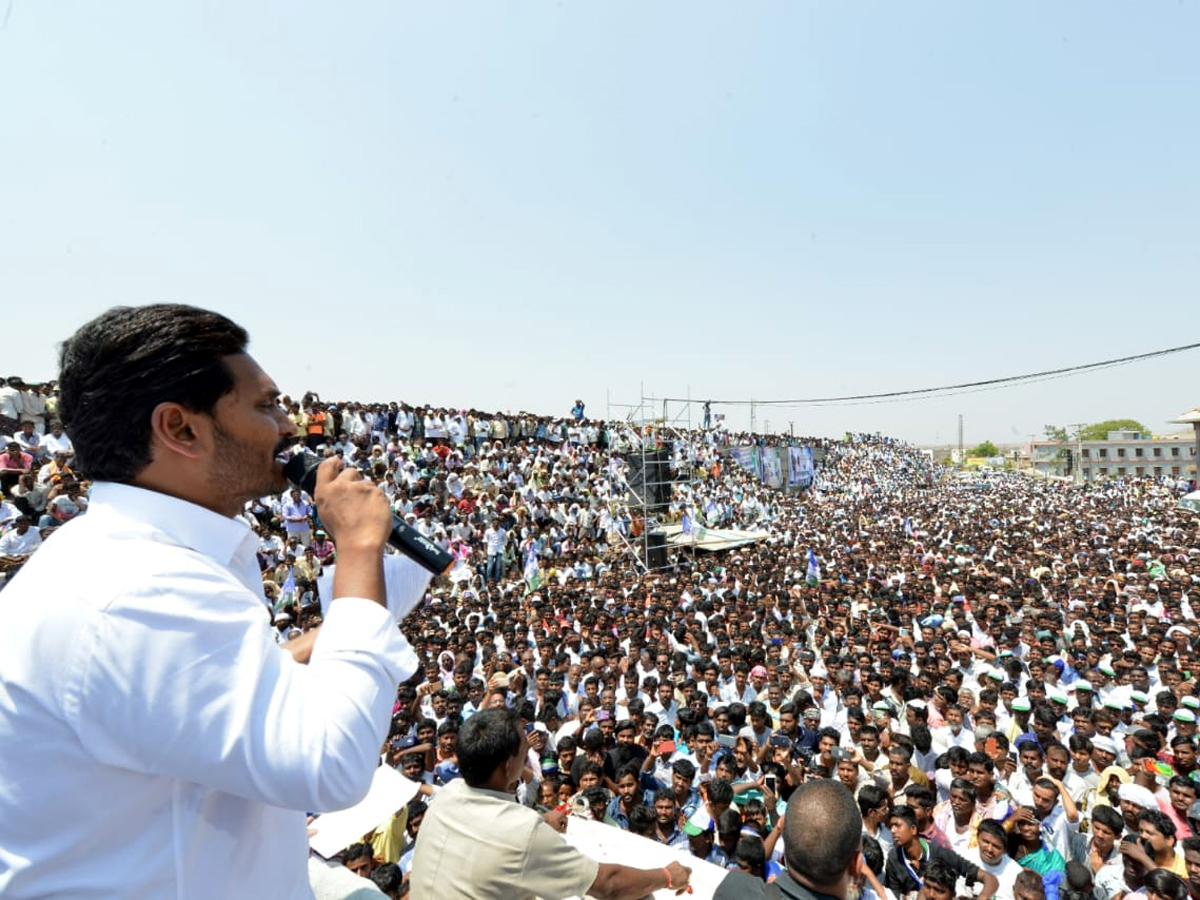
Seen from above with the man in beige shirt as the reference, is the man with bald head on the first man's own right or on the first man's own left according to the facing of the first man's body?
on the first man's own right

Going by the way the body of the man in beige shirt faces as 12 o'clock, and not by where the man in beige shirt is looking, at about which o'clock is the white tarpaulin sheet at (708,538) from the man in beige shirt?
The white tarpaulin sheet is roughly at 11 o'clock from the man in beige shirt.

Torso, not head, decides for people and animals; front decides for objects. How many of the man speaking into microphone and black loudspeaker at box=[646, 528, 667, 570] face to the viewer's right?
1

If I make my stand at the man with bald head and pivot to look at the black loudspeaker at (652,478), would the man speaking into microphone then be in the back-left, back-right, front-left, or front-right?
back-left

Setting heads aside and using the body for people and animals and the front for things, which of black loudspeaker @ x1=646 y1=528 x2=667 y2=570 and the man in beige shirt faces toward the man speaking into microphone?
the black loudspeaker

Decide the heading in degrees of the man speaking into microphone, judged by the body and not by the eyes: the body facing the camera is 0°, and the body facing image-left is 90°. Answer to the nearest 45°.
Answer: approximately 270°

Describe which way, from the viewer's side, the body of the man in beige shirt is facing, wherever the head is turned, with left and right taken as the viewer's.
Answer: facing away from the viewer and to the right of the viewer

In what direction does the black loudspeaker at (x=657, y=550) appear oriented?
toward the camera

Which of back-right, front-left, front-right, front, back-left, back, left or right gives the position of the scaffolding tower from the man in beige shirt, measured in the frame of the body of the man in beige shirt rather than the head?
front-left

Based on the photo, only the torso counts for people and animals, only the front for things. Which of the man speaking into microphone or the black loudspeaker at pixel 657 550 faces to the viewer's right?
the man speaking into microphone

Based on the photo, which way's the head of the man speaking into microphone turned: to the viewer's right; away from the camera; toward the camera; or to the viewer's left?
to the viewer's right
